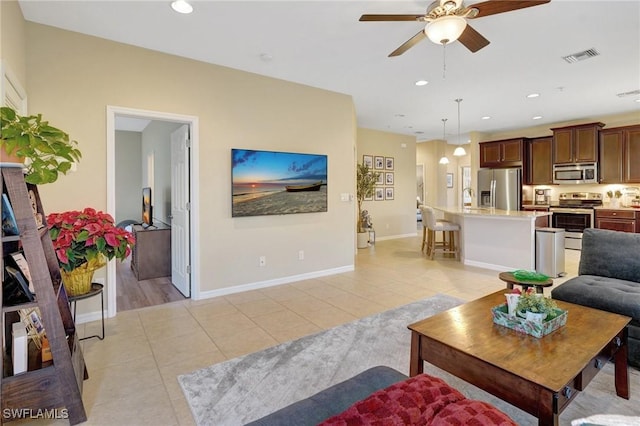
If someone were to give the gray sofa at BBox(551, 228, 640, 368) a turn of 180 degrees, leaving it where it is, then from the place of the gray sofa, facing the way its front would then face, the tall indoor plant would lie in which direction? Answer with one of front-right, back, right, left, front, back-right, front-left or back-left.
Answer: left

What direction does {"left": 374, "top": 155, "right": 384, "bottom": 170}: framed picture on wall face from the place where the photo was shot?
facing the viewer and to the right of the viewer

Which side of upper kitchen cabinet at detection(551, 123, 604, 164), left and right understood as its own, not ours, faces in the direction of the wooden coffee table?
front

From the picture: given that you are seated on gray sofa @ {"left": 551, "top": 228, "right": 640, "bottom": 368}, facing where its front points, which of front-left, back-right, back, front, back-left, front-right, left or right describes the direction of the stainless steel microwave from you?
back-right

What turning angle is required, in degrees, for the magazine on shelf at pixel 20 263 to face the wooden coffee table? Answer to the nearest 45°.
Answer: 0° — it already faces it

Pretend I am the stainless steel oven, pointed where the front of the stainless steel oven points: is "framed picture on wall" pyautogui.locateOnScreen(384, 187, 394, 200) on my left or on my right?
on my right

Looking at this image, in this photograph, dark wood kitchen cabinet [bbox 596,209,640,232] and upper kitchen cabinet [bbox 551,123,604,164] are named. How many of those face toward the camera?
2

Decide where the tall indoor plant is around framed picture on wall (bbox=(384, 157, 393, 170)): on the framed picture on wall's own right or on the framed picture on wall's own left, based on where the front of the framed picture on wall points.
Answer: on the framed picture on wall's own right

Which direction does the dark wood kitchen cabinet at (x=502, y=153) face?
toward the camera

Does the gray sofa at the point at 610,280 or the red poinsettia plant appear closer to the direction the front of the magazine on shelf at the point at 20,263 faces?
the gray sofa

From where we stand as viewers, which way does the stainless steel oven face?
facing the viewer

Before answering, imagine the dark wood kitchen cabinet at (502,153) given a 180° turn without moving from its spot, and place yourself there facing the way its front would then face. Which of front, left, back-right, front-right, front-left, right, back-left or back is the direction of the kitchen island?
back

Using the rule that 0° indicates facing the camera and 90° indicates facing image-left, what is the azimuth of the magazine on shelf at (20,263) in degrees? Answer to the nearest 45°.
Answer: approximately 315°

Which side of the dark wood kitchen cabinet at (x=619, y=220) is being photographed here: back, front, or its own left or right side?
front

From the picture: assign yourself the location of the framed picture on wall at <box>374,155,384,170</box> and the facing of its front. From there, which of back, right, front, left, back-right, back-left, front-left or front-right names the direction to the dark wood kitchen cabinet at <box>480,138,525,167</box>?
front-left

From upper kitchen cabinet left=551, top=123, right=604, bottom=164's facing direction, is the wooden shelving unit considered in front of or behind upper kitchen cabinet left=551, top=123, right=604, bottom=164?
in front

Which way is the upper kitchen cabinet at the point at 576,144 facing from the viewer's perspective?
toward the camera
